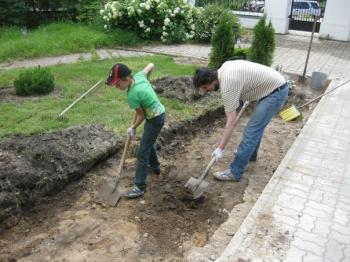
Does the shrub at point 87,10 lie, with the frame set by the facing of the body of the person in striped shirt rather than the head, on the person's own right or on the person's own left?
on the person's own right

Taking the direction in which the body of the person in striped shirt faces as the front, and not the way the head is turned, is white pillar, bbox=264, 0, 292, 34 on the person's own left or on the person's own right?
on the person's own right

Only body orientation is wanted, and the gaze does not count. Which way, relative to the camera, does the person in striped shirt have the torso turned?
to the viewer's left

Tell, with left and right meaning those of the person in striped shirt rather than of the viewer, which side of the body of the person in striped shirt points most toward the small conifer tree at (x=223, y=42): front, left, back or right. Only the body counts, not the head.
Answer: right

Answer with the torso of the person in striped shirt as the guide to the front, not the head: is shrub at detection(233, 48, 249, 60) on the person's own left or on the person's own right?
on the person's own right

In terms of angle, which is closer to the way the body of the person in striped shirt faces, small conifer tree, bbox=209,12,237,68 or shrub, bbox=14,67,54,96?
the shrub

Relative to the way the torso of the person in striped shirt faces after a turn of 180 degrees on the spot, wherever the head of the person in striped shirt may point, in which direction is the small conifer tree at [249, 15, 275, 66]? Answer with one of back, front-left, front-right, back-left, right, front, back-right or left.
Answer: left

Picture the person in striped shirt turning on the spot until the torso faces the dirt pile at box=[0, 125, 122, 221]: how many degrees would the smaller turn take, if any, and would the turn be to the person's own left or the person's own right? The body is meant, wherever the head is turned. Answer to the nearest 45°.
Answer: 0° — they already face it

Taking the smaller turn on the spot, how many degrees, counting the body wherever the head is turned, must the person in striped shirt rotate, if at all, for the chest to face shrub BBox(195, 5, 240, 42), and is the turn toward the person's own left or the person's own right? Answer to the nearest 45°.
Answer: approximately 90° to the person's own right
